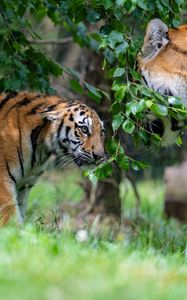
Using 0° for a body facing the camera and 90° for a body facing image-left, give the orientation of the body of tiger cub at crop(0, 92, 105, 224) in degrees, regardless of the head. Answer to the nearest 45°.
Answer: approximately 270°

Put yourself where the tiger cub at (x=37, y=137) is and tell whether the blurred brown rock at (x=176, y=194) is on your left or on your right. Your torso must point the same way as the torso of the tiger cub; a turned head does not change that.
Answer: on your left

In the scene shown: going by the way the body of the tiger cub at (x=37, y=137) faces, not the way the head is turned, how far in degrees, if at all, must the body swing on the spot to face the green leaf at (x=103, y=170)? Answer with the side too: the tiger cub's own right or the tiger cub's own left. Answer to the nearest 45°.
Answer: approximately 45° to the tiger cub's own right
